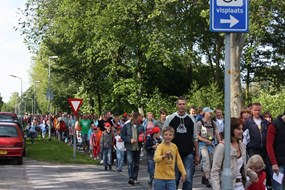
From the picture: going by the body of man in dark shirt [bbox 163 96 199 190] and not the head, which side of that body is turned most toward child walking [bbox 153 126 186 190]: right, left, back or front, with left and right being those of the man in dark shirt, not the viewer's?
front

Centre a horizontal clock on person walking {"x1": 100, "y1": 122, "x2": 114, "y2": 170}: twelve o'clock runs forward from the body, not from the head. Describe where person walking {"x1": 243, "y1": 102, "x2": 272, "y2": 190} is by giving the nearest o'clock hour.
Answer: person walking {"x1": 243, "y1": 102, "x2": 272, "y2": 190} is roughly at 11 o'clock from person walking {"x1": 100, "y1": 122, "x2": 114, "y2": 170}.

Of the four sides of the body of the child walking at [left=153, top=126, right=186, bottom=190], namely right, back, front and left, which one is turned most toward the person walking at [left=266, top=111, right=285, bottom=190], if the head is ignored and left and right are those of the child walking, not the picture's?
left

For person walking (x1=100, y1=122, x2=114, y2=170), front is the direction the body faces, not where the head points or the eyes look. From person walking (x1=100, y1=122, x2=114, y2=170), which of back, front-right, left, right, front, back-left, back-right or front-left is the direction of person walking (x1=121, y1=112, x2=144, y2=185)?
front

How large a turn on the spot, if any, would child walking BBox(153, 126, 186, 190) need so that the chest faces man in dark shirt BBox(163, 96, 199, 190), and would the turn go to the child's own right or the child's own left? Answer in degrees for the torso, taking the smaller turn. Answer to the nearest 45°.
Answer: approximately 180°

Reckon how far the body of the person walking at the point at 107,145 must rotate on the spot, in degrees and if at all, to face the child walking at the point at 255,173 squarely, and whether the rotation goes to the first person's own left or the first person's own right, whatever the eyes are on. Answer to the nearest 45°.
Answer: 0° — they already face them

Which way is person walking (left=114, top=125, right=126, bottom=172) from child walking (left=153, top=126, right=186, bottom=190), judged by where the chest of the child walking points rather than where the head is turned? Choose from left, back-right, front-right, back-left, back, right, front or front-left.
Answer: back

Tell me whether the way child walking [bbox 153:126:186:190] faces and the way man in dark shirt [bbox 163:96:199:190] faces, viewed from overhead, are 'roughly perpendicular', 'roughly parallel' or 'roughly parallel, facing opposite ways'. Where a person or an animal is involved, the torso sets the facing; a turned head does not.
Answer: roughly parallel

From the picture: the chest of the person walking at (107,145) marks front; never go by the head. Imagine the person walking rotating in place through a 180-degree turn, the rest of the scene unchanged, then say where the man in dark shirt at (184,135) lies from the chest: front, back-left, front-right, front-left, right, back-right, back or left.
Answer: back

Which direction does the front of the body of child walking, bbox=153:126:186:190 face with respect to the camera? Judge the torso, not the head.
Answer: toward the camera

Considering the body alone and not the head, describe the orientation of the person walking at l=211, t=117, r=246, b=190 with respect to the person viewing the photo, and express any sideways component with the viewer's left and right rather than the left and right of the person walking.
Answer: facing the viewer and to the right of the viewer

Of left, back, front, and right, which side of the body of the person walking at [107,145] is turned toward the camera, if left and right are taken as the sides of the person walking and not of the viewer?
front
